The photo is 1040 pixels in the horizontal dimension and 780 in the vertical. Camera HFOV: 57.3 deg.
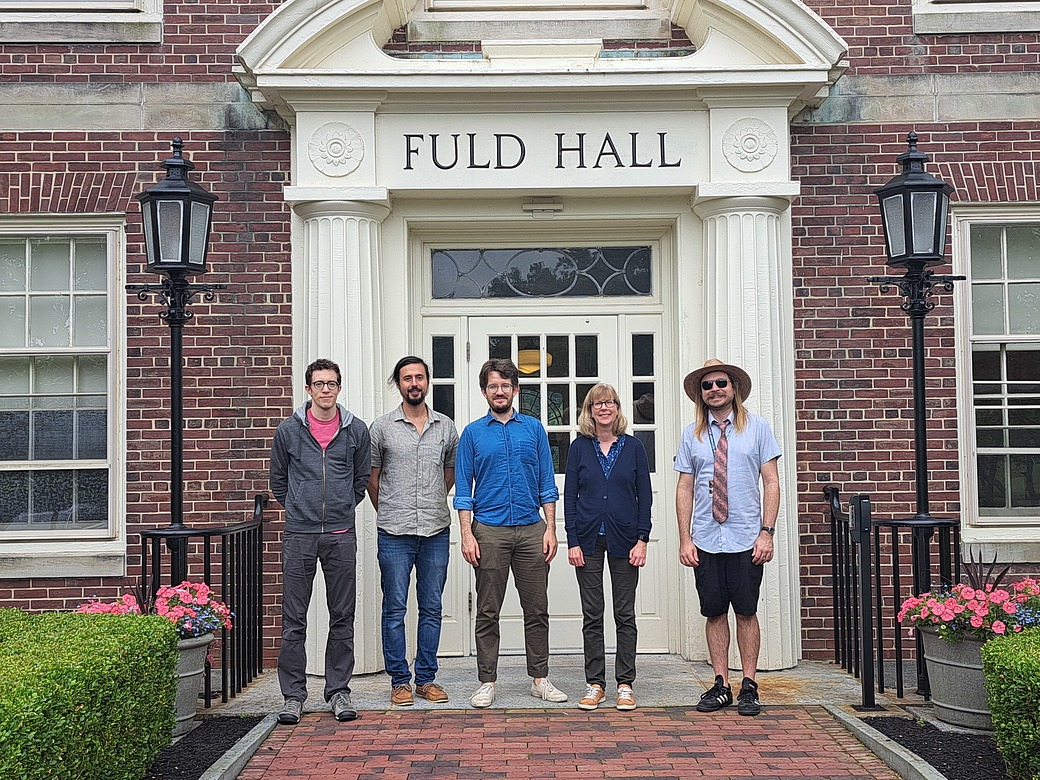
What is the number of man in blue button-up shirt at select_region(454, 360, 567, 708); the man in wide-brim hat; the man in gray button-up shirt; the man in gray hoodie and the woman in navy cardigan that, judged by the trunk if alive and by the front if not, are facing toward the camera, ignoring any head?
5

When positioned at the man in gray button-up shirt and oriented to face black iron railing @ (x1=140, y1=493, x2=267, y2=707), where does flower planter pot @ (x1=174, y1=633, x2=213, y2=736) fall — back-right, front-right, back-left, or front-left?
front-left

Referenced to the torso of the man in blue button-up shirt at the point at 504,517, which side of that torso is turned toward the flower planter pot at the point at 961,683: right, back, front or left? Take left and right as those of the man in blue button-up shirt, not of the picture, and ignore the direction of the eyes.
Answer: left

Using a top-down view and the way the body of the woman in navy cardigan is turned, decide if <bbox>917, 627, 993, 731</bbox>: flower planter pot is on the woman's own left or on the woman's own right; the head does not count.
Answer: on the woman's own left

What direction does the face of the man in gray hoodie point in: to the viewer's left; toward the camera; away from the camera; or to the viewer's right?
toward the camera

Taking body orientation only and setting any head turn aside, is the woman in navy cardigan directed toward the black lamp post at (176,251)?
no

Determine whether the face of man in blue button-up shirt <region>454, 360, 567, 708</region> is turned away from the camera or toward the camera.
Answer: toward the camera

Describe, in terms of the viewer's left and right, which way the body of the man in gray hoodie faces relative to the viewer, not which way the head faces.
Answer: facing the viewer

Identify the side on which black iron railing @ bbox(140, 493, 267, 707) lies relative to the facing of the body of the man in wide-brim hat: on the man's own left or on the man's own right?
on the man's own right

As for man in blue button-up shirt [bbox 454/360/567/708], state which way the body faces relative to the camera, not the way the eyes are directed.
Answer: toward the camera

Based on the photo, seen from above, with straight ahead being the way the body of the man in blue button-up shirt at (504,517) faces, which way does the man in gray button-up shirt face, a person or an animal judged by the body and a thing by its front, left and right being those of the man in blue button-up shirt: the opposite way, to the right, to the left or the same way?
the same way

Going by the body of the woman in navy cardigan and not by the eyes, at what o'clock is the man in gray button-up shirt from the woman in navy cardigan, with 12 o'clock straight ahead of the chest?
The man in gray button-up shirt is roughly at 3 o'clock from the woman in navy cardigan.

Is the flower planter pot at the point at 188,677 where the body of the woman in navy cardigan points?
no

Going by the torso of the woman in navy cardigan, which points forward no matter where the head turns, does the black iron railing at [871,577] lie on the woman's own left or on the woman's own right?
on the woman's own left

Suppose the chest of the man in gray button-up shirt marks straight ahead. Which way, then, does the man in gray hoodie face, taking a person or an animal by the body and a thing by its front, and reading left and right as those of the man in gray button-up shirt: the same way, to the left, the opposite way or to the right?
the same way

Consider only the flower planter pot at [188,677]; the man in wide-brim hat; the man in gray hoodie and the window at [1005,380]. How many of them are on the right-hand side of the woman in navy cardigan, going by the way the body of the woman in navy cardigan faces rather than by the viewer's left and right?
2

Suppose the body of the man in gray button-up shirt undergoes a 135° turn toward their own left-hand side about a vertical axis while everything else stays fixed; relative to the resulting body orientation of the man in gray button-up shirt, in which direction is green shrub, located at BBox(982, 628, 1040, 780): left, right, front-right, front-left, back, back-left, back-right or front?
right

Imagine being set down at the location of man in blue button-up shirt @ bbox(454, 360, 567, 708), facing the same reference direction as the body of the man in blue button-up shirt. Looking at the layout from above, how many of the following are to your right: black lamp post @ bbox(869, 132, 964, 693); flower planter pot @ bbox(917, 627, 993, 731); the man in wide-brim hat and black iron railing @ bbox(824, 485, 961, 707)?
0

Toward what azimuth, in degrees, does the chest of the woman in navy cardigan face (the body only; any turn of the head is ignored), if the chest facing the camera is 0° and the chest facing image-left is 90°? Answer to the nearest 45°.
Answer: approximately 0°
